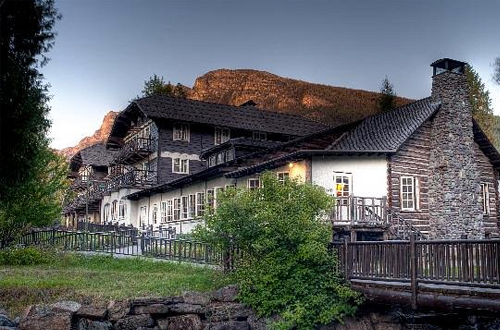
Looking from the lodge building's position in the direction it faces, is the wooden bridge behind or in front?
in front

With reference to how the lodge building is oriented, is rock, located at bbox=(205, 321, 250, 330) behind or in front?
in front

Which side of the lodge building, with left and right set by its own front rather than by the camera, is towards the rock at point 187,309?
front

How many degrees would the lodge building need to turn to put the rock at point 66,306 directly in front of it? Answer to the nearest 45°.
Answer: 0° — it already faces it

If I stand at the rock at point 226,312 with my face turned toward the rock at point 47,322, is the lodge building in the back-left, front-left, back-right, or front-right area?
back-right

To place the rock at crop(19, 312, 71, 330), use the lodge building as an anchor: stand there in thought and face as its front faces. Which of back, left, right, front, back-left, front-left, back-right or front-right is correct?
front

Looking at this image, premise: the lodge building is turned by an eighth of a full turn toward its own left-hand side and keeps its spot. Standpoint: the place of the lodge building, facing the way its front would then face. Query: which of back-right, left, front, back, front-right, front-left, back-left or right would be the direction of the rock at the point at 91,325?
front-right

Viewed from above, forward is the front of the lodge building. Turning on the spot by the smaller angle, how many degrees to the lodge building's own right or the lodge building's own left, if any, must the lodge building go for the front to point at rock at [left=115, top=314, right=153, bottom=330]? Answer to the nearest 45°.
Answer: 0° — it already faces it

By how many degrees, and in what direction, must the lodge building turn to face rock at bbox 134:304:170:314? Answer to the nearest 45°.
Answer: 0° — it already faces it

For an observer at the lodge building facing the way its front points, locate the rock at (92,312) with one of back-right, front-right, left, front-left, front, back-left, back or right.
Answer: front
